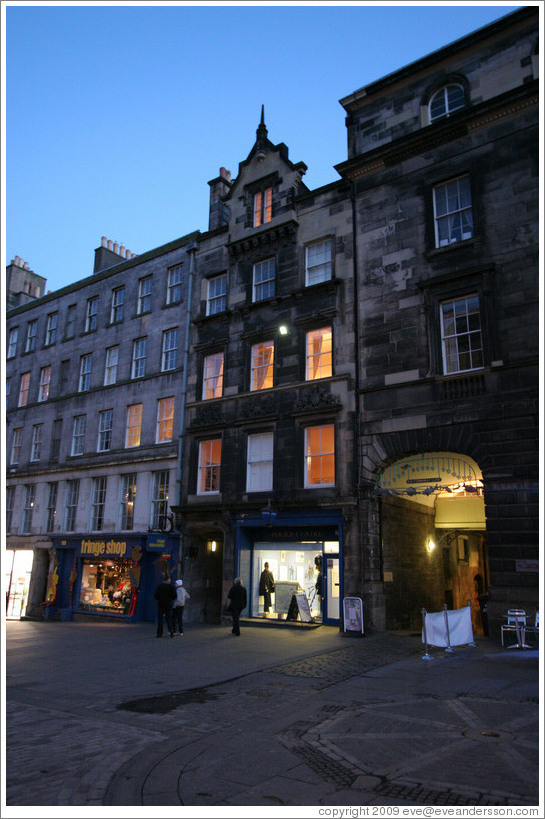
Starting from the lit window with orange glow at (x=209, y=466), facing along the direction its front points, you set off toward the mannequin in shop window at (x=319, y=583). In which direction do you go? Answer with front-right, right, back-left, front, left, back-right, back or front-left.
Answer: front-left

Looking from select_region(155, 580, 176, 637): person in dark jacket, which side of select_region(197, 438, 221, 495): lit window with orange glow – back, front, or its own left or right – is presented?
front

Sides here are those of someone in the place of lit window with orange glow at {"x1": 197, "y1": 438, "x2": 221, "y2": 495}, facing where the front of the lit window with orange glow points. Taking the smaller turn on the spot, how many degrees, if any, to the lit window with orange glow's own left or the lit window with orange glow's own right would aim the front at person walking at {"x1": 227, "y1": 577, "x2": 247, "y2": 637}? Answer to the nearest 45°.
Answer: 0° — it already faces them

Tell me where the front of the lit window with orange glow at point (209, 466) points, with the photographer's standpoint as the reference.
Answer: facing the viewer

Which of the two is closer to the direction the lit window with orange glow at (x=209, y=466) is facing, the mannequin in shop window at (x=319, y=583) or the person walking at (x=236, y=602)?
the person walking

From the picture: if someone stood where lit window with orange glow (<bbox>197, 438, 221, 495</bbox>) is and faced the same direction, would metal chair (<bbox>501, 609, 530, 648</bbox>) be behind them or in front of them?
in front

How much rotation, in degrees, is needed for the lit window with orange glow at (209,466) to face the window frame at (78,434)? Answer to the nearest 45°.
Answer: approximately 135° to its right
